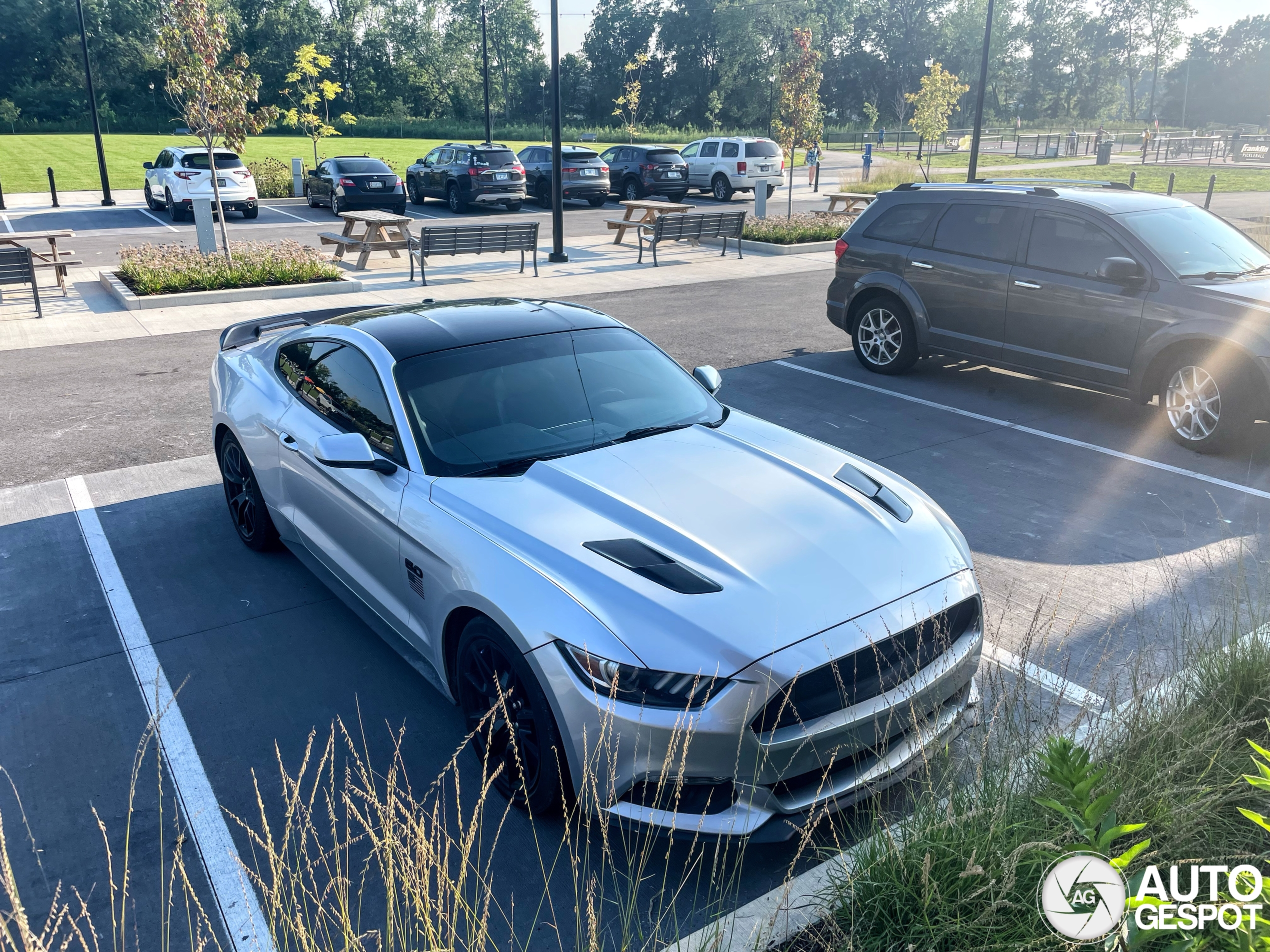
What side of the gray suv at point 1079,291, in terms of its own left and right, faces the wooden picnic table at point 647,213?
back

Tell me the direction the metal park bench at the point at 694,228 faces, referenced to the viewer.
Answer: facing away from the viewer and to the left of the viewer

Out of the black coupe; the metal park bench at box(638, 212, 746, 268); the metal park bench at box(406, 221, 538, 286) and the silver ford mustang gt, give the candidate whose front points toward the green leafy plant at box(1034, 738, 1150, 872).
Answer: the silver ford mustang gt

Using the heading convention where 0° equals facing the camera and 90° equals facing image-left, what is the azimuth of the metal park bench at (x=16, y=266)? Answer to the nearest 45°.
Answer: approximately 180°

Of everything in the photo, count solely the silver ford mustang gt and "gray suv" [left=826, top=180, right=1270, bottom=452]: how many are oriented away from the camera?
0

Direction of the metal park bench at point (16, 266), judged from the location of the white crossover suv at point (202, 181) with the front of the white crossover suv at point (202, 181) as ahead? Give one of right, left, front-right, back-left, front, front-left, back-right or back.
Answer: back-left

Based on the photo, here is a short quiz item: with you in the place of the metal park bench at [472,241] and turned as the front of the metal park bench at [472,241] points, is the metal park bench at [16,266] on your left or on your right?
on your left

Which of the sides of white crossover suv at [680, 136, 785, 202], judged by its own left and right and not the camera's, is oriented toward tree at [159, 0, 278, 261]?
left

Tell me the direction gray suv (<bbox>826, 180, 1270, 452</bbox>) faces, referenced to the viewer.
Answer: facing the viewer and to the right of the viewer

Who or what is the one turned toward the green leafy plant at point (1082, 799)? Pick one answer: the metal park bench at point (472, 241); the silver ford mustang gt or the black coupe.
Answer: the silver ford mustang gt
